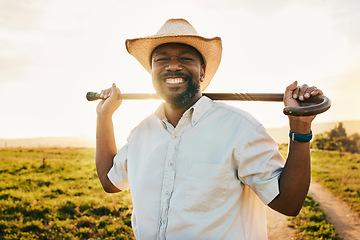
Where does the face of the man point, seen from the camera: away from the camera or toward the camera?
toward the camera

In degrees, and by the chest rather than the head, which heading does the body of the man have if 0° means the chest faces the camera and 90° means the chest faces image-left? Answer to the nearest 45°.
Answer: approximately 45°

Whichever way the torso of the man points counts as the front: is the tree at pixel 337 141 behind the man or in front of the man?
behind
